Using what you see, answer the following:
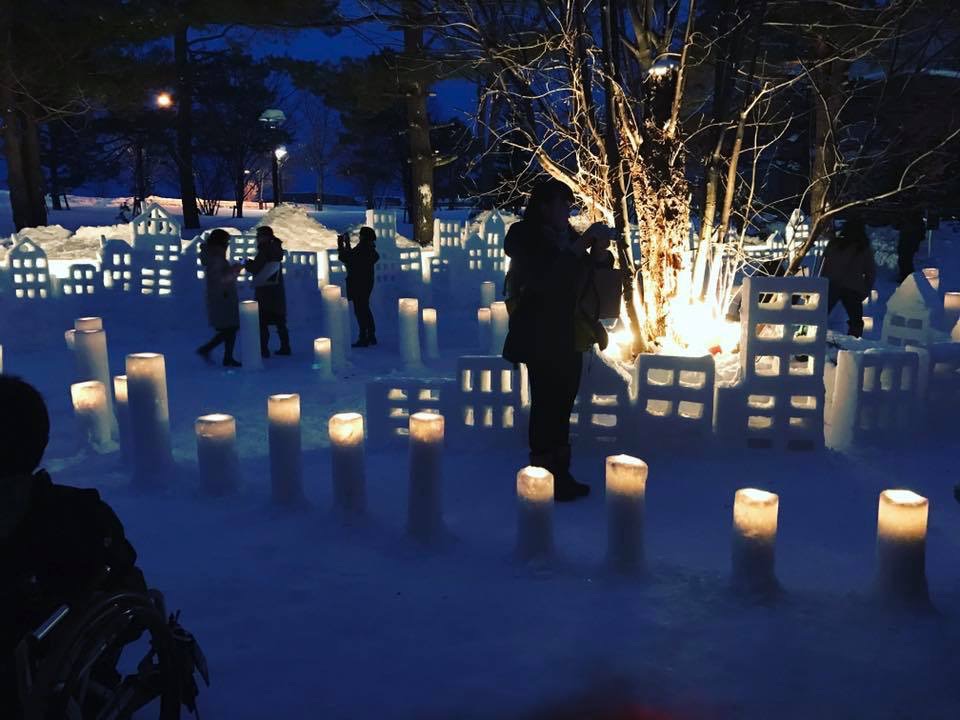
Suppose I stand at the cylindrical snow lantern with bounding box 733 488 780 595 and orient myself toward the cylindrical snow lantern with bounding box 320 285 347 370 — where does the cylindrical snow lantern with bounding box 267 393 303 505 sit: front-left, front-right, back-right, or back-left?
front-left

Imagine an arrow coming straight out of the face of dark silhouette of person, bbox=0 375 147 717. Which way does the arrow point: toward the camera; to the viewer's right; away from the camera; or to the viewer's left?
away from the camera

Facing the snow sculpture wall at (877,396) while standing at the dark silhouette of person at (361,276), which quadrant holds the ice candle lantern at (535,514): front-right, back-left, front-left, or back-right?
front-right

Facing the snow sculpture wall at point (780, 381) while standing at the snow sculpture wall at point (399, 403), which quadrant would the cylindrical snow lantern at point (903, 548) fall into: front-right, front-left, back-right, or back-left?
front-right

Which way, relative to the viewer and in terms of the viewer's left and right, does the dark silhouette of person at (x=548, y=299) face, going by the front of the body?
facing to the right of the viewer

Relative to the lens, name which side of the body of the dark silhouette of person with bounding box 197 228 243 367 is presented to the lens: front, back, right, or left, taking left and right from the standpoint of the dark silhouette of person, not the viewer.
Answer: right

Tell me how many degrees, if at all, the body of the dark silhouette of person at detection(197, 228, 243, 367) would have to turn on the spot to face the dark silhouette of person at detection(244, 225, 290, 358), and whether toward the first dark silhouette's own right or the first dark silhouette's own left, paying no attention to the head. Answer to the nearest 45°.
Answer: approximately 45° to the first dark silhouette's own left

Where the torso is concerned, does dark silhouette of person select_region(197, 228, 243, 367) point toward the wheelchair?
no

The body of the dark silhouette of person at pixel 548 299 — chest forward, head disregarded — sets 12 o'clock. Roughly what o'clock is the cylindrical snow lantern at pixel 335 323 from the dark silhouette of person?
The cylindrical snow lantern is roughly at 8 o'clock from the dark silhouette of person.

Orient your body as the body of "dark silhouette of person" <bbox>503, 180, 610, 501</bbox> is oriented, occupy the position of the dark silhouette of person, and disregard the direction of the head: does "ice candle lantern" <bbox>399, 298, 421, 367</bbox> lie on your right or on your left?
on your left

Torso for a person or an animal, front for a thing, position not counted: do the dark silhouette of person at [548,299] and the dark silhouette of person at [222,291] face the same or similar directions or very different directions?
same or similar directions

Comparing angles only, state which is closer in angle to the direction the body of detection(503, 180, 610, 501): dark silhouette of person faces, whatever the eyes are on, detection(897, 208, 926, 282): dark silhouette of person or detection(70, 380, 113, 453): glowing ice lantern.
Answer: the dark silhouette of person

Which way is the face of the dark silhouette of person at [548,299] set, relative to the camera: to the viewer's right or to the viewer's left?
to the viewer's right
